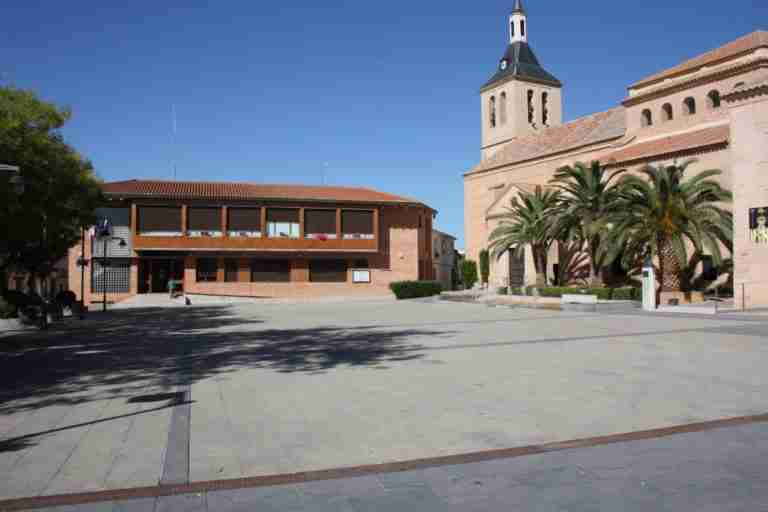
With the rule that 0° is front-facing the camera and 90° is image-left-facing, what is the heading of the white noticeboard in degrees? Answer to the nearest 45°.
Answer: approximately 0°

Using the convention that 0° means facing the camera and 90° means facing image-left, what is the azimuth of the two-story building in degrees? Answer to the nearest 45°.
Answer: approximately 0°

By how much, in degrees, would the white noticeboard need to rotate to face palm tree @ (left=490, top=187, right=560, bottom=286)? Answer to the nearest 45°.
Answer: approximately 45° to its left

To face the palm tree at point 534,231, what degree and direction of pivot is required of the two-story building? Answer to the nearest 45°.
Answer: approximately 45° to its left

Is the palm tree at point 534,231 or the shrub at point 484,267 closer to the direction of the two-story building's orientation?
the palm tree
